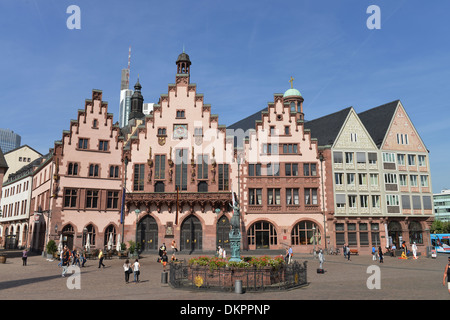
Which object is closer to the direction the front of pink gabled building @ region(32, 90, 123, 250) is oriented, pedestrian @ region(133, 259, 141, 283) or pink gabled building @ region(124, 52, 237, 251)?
the pedestrian

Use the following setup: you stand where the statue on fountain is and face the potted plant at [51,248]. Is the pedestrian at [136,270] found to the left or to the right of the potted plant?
left

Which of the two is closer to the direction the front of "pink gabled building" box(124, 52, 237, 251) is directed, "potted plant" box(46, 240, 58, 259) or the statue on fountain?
the statue on fountain

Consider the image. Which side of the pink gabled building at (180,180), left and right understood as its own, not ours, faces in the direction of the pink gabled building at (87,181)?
right

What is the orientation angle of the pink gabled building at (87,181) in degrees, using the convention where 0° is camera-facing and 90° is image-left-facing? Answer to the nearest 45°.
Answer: approximately 0°

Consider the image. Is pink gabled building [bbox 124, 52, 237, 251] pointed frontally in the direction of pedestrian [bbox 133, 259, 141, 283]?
yes

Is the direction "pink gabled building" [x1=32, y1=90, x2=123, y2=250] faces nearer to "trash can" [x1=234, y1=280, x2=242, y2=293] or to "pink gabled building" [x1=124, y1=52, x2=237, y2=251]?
the trash can

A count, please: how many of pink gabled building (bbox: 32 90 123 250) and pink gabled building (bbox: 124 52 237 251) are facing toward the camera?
2

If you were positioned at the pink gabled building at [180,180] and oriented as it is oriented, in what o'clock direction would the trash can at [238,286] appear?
The trash can is roughly at 12 o'clock from the pink gabled building.
